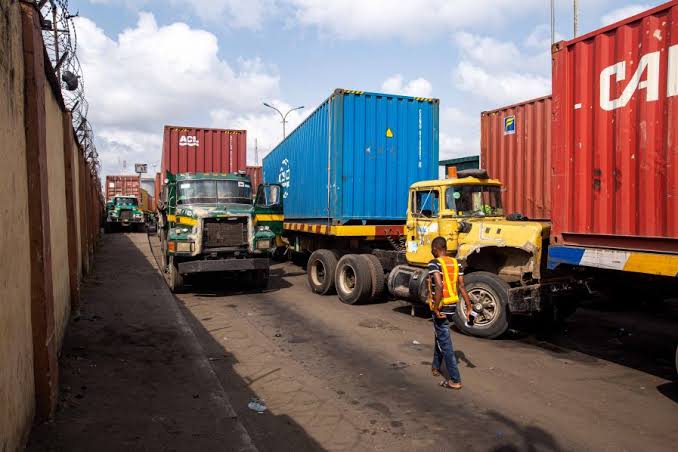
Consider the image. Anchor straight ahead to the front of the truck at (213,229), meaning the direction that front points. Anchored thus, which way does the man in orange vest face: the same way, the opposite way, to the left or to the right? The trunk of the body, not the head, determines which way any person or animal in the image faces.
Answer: the opposite way

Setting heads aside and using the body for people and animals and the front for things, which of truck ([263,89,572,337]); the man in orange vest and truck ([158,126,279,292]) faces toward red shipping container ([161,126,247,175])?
the man in orange vest

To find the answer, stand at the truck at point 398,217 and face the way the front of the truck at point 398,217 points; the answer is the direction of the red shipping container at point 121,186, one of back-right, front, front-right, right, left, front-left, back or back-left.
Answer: back

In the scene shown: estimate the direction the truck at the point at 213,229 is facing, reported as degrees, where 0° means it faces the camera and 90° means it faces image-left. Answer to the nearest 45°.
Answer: approximately 0°

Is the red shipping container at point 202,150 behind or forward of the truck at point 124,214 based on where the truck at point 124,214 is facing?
forward

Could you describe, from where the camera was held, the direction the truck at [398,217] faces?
facing the viewer and to the right of the viewer

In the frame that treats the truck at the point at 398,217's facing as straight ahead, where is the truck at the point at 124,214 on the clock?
the truck at the point at 124,214 is roughly at 6 o'clock from the truck at the point at 398,217.

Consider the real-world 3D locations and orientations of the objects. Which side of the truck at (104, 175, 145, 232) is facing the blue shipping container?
front

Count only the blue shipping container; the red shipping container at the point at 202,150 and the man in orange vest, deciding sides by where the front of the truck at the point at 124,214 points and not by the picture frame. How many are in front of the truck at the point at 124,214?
3
